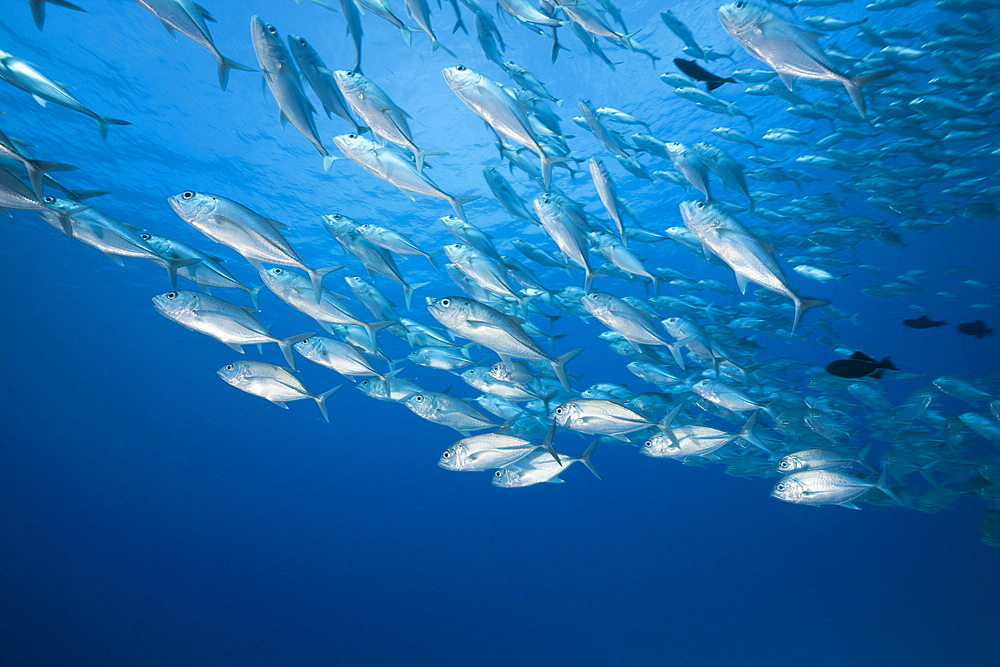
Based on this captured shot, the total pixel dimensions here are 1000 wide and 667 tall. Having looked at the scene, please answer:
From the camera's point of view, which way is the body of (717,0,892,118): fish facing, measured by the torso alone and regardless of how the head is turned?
to the viewer's left

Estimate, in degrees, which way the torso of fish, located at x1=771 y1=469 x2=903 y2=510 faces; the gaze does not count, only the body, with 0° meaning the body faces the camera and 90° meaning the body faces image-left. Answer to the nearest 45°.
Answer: approximately 90°

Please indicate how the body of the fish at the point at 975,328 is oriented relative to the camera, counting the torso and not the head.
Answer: to the viewer's left

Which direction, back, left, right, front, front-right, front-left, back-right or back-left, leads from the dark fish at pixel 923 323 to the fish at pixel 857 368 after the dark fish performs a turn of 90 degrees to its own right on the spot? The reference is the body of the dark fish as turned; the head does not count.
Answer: back

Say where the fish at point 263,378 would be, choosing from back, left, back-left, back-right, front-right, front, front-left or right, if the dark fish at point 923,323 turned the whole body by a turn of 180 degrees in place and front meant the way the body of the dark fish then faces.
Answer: back-right

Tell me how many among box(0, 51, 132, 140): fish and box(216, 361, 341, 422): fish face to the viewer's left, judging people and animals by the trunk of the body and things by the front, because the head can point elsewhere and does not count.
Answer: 2

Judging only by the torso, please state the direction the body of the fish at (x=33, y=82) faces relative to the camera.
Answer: to the viewer's left

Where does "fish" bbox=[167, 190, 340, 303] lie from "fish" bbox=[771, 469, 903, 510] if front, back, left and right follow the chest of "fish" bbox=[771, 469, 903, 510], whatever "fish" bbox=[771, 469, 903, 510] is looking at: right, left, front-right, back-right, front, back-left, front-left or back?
front-left

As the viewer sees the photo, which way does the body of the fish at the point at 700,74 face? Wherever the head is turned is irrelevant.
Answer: to the viewer's left

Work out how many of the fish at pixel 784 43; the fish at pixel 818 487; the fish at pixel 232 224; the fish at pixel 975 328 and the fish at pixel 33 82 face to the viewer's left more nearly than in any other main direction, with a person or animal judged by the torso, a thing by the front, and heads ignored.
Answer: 5

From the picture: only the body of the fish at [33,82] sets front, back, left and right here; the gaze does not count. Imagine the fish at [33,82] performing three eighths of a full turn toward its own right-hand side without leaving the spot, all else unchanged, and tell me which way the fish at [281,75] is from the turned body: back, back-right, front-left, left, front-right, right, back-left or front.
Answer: right

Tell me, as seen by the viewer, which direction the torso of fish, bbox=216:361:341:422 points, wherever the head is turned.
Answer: to the viewer's left

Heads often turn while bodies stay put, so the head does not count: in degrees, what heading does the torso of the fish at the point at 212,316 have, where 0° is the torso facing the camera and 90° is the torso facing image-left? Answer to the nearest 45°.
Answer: approximately 90°
